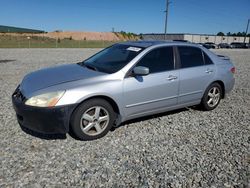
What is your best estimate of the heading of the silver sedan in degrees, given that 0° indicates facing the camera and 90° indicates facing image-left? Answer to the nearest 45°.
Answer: approximately 45°
